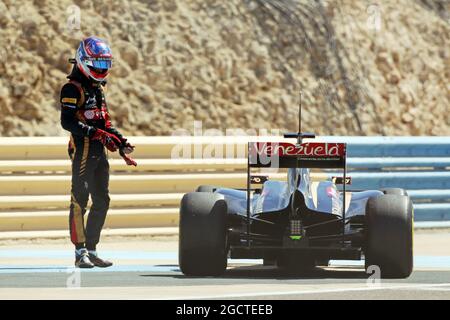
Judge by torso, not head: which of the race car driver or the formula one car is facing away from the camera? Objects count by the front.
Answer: the formula one car

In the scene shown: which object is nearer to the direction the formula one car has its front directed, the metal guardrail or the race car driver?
the metal guardrail

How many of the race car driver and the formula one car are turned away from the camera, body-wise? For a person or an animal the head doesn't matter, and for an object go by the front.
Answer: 1

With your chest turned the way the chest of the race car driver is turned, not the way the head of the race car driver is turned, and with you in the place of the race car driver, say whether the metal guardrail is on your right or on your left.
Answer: on your left

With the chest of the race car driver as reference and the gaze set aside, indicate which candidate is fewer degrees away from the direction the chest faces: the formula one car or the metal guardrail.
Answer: the formula one car

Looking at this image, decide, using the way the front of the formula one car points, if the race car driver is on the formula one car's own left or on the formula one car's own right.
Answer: on the formula one car's own left

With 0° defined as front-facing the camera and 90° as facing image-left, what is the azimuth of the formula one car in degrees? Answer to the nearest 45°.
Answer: approximately 180°

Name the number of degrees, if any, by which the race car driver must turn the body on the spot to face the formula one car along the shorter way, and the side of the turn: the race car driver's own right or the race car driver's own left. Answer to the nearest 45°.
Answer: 0° — they already face it

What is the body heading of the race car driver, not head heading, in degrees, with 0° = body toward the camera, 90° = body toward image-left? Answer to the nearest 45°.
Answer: approximately 315°
